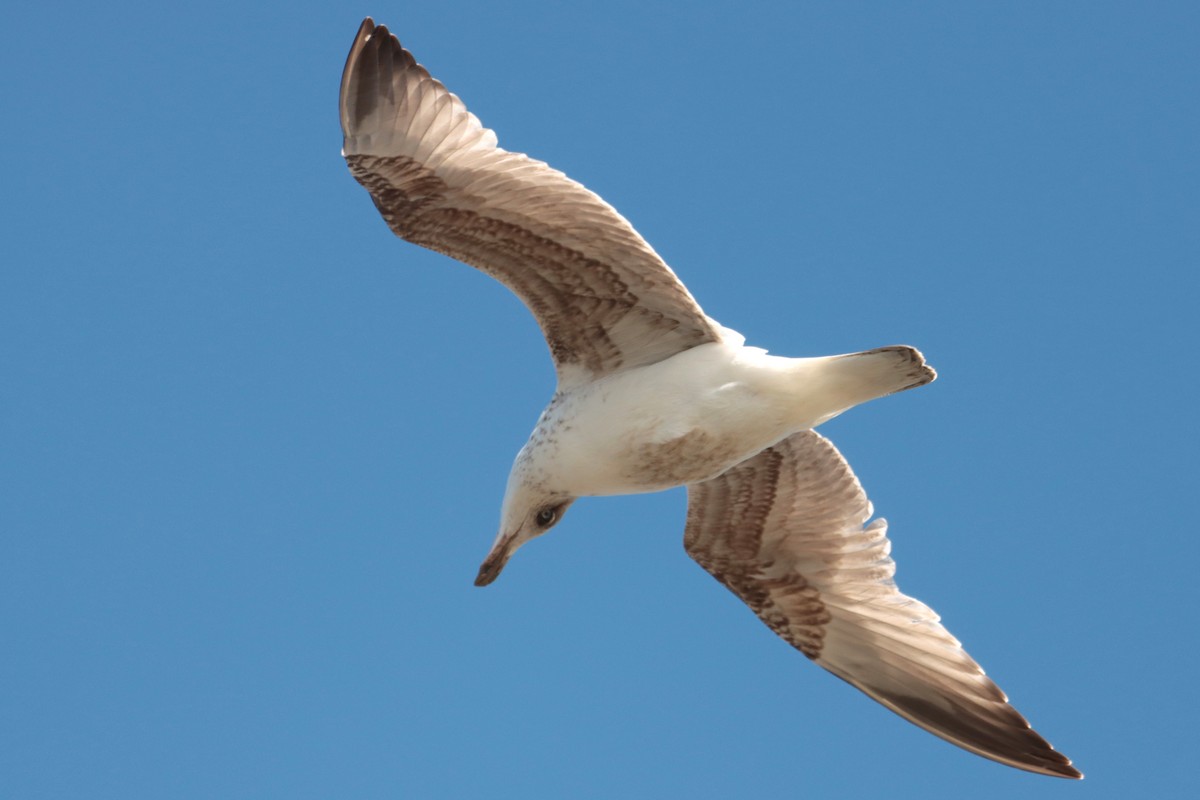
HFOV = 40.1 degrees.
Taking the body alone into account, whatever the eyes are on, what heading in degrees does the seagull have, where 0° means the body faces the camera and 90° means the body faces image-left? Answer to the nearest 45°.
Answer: approximately 90°
